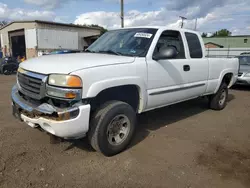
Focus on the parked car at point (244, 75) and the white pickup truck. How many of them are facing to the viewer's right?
0

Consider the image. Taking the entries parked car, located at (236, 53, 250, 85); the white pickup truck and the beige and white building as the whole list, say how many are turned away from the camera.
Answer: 0

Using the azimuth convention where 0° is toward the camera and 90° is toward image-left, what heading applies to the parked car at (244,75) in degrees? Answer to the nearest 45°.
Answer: approximately 45°

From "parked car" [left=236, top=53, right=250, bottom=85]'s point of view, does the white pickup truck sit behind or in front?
in front

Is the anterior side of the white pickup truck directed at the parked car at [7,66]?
no

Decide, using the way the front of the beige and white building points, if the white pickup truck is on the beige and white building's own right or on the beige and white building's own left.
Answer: on the beige and white building's own left

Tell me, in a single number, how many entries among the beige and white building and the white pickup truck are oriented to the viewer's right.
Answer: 0

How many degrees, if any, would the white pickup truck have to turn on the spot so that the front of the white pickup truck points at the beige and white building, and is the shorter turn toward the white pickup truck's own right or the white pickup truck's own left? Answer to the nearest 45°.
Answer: approximately 135° to the white pickup truck's own right

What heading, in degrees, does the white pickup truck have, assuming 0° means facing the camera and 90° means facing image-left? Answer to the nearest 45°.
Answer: approximately 45°

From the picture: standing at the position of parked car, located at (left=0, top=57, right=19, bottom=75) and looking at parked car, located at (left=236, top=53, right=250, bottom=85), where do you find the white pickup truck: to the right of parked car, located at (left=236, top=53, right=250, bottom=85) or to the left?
right

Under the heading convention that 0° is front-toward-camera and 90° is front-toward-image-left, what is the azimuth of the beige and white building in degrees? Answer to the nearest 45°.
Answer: approximately 45°
